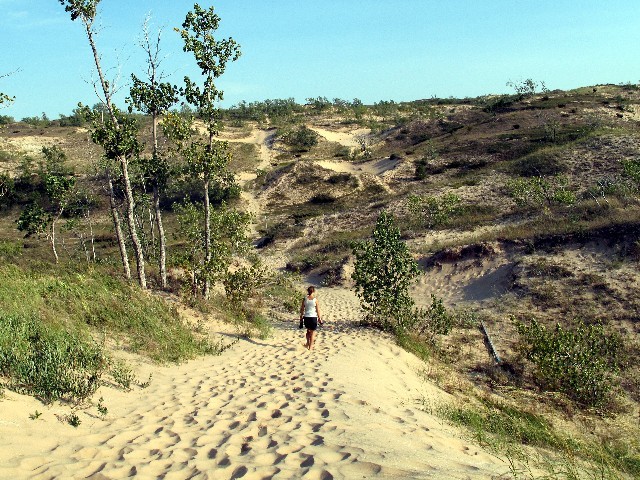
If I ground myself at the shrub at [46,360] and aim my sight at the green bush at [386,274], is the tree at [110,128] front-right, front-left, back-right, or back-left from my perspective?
front-left

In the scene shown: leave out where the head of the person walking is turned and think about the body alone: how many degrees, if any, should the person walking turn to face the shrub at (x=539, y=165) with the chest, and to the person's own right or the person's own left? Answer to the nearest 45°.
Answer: approximately 45° to the person's own right

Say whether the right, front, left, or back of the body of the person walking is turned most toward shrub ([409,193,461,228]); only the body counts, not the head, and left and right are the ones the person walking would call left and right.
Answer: front

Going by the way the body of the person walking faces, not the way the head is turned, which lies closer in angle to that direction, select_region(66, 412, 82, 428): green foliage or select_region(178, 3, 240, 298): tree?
the tree

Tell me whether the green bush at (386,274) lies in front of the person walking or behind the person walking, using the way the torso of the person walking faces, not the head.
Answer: in front

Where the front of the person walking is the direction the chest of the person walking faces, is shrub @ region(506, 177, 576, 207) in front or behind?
in front

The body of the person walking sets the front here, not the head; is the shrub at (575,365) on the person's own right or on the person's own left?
on the person's own right

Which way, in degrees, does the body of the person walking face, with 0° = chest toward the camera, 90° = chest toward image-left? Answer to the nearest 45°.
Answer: approximately 180°

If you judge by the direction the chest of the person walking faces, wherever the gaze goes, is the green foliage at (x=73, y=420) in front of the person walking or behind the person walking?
behind

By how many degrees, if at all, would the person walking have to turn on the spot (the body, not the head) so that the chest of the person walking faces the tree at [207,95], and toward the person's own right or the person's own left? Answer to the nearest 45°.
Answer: approximately 45° to the person's own left
